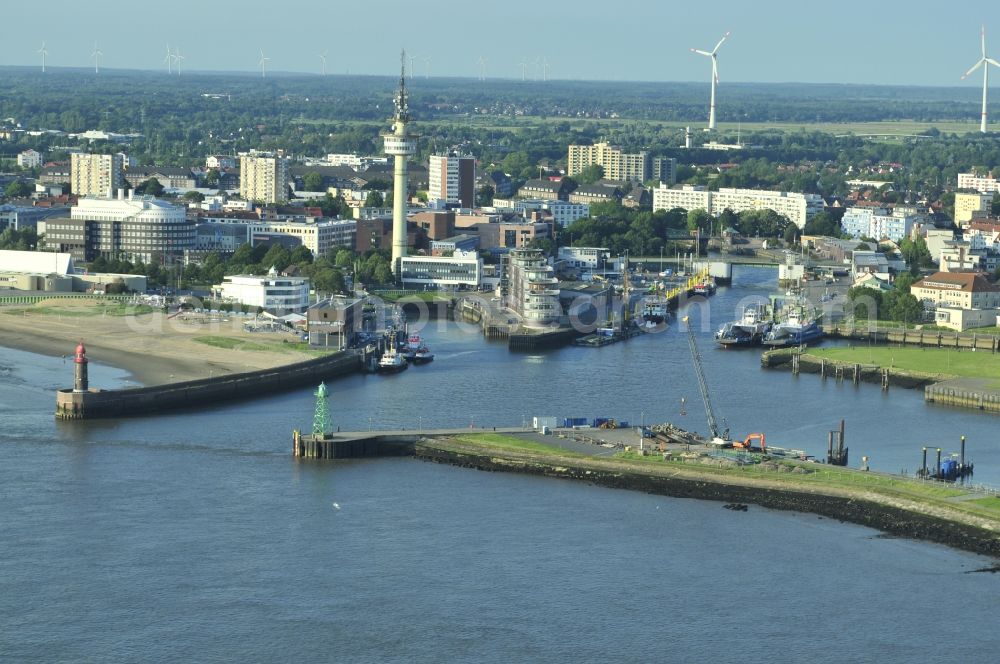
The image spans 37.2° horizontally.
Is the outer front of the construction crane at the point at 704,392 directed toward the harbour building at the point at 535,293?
no

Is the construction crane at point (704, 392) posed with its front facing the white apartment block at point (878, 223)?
no

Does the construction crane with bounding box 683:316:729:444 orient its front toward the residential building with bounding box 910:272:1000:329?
no

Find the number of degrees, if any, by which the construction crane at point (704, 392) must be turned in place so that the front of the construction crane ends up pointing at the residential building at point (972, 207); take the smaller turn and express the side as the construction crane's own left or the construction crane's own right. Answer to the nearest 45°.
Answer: approximately 90° to the construction crane's own right

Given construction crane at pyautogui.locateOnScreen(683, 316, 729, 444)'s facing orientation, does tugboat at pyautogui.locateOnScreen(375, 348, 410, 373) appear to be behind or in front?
in front
